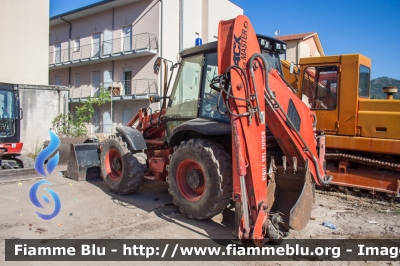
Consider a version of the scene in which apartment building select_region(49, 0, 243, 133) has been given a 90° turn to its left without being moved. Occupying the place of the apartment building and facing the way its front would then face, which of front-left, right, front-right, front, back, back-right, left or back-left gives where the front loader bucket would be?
front-right

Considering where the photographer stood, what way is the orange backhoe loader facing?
facing away from the viewer and to the left of the viewer

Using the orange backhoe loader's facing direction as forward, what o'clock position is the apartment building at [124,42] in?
The apartment building is roughly at 1 o'clock from the orange backhoe loader.

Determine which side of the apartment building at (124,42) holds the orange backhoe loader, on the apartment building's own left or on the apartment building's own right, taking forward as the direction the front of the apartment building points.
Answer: on the apartment building's own left

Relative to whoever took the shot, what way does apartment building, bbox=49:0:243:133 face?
facing the viewer and to the left of the viewer

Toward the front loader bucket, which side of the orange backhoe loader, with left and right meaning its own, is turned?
front

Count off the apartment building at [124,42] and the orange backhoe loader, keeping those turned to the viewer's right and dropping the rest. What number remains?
0
